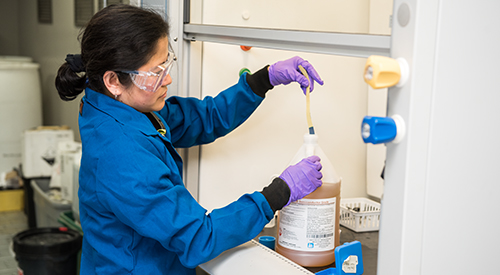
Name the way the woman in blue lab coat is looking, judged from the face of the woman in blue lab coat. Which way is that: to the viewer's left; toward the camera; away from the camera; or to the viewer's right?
to the viewer's right

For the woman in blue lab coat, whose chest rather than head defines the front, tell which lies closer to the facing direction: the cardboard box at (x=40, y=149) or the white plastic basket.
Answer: the white plastic basket

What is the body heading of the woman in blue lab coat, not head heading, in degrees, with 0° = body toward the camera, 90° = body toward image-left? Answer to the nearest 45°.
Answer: approximately 270°

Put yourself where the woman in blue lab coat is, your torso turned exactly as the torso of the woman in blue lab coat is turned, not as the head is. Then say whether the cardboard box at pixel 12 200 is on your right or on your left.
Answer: on your left

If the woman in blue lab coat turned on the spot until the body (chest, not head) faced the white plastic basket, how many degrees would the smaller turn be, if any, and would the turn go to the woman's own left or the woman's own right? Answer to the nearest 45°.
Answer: approximately 45° to the woman's own left

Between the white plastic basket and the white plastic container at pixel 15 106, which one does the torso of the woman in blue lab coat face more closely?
the white plastic basket

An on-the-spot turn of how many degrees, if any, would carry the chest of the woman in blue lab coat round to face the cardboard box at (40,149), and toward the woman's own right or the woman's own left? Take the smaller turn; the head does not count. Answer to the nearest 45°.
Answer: approximately 90° to the woman's own left

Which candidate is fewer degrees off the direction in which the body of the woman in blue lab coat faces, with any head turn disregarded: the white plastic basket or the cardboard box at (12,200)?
the white plastic basket
